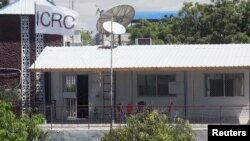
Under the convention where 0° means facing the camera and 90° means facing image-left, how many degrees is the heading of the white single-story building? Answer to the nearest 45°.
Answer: approximately 0°

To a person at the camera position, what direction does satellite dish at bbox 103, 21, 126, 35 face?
facing the viewer and to the right of the viewer

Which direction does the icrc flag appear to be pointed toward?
toward the camera

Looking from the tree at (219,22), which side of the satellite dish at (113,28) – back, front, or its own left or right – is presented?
left

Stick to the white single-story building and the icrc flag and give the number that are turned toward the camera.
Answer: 2

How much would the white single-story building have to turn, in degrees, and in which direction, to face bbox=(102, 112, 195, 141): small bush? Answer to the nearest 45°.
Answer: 0° — it already faces it

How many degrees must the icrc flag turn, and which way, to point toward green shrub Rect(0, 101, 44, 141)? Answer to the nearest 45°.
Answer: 0° — it already faces it
